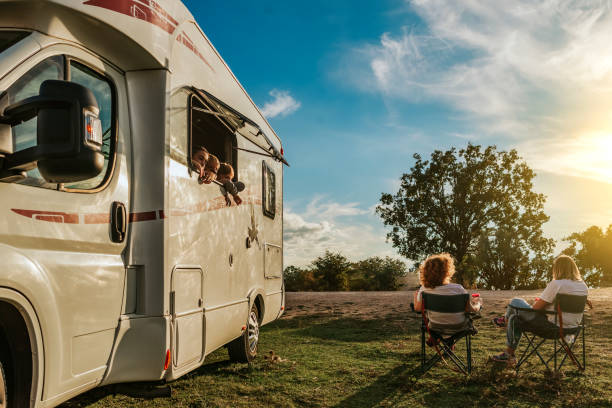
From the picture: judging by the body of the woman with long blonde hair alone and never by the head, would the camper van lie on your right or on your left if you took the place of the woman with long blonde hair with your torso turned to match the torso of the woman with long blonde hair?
on your left

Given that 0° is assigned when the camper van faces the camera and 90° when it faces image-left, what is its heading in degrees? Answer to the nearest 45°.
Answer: approximately 45°

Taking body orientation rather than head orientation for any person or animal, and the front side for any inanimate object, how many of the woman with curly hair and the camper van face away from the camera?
1

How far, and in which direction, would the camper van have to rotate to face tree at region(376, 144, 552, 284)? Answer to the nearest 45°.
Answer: approximately 180°

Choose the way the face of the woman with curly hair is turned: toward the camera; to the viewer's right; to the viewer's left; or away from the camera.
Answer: away from the camera

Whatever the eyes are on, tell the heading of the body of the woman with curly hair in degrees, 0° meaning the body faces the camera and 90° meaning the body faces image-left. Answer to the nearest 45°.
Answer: approximately 180°

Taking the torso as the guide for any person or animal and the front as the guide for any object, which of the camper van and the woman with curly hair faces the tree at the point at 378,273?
the woman with curly hair

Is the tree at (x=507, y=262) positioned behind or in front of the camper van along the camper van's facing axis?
behind

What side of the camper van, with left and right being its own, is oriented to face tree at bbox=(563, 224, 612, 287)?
back
